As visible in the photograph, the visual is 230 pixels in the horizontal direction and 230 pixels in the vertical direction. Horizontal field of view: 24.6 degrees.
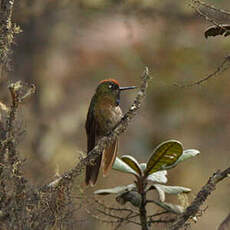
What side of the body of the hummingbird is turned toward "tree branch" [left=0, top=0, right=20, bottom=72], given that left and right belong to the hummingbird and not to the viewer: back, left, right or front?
back
